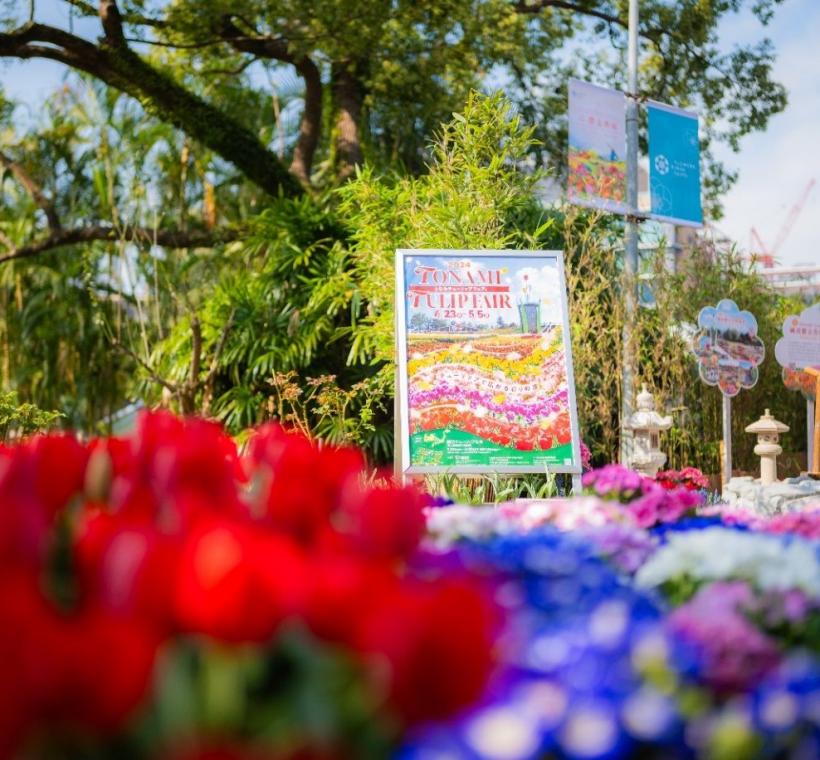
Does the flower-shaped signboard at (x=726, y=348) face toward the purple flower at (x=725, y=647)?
yes

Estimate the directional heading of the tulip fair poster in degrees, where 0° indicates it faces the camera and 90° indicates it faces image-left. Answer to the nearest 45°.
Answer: approximately 0°

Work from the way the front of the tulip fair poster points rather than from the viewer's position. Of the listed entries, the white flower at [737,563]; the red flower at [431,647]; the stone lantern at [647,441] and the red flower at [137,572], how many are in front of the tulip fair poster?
3

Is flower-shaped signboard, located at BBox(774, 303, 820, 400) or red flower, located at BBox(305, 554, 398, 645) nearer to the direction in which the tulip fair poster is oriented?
the red flower

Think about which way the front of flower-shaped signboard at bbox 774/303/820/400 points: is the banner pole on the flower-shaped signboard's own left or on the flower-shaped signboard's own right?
on the flower-shaped signboard's own right

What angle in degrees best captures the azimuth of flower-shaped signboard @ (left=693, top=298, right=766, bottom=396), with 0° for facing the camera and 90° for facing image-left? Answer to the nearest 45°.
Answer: approximately 0°

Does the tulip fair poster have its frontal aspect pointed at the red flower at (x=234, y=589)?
yes

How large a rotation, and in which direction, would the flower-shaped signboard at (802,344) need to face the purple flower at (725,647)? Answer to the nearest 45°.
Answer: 0° — it already faces it

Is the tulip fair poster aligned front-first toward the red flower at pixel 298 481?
yes

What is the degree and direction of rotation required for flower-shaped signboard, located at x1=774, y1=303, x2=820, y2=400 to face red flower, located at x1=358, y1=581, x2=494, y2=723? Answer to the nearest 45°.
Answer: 0° — it already faces it
